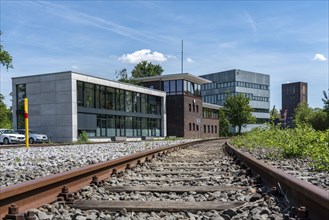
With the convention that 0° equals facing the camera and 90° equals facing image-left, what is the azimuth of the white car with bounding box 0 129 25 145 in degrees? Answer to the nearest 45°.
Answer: approximately 315°

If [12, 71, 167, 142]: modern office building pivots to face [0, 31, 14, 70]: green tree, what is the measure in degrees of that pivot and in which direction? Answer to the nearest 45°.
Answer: approximately 135° to its right

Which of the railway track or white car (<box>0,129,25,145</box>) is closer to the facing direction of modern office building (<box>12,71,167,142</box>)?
the railway track

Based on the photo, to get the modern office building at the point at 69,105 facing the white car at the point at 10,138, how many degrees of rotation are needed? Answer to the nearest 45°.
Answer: approximately 90° to its right

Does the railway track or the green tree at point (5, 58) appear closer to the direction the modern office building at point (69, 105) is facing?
the railway track

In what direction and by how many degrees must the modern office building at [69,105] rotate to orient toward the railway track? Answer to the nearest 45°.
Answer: approximately 45° to its right

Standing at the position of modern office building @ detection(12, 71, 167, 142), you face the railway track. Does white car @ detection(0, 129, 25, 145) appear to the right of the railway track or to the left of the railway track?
right

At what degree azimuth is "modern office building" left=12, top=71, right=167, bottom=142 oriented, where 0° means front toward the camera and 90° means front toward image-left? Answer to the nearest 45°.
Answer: approximately 315°

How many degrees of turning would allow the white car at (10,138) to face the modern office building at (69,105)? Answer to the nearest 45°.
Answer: approximately 90° to its left
